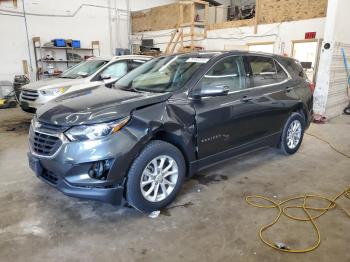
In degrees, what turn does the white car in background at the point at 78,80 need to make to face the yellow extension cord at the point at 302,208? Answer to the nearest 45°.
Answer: approximately 90° to its left

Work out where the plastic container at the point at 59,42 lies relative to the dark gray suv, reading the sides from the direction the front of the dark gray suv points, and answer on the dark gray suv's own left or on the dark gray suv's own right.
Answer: on the dark gray suv's own right

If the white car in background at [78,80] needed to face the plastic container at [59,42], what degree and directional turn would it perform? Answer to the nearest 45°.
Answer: approximately 135° to its right

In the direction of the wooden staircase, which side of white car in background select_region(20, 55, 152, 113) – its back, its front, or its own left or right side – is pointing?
back

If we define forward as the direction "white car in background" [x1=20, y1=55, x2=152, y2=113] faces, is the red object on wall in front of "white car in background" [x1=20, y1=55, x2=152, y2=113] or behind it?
behind

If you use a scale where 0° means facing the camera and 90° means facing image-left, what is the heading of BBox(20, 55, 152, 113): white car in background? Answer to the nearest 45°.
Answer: approximately 45°

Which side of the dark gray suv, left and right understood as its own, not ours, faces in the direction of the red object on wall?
back

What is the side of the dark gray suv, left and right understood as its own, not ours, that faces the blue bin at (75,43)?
right

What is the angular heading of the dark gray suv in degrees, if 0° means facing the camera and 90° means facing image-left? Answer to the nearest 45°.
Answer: approximately 45°

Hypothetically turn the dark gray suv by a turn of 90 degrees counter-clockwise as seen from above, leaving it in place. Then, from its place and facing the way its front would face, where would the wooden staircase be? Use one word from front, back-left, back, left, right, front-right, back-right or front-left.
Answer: back-left

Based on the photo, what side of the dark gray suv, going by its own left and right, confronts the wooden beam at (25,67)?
right
